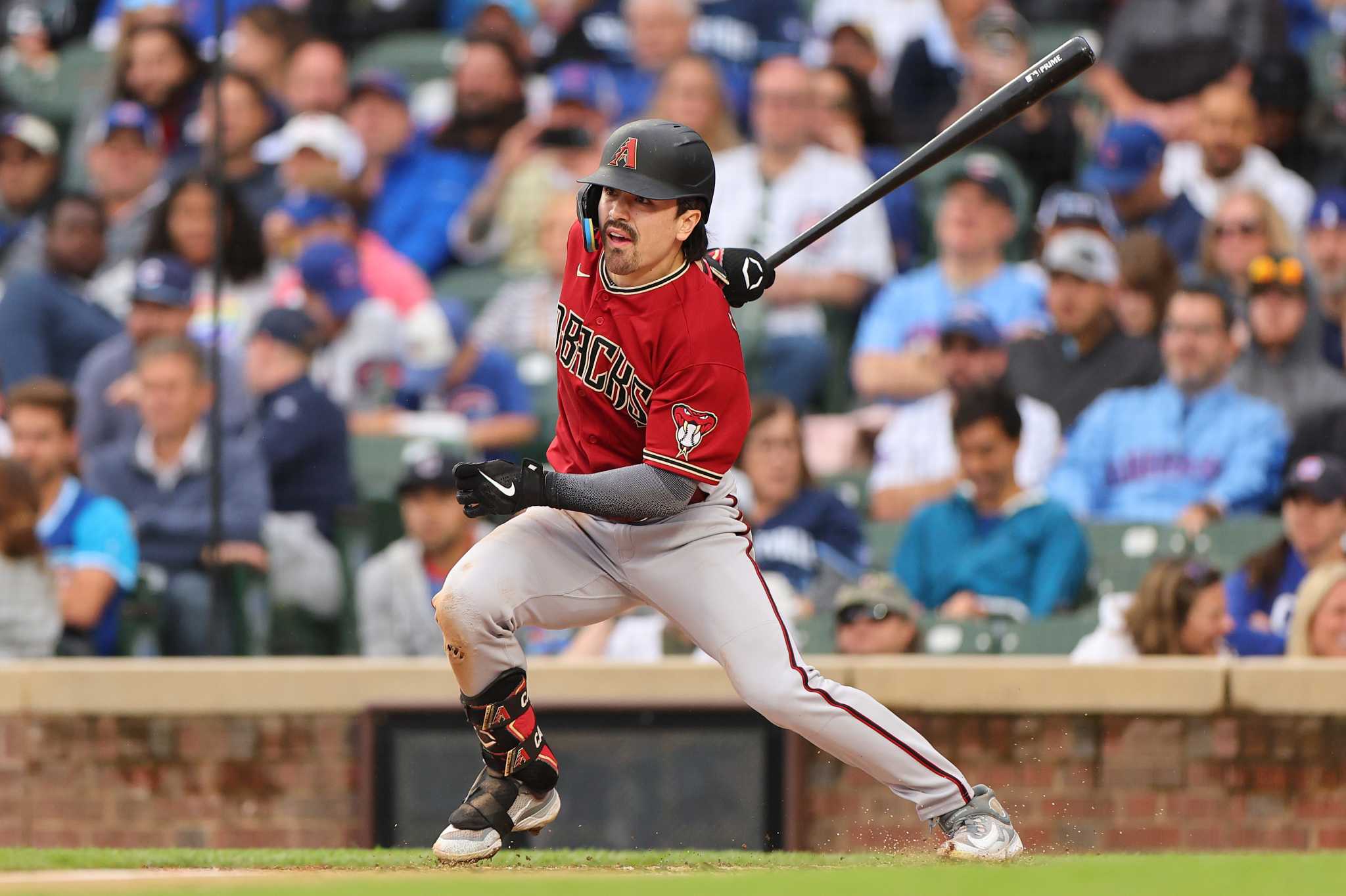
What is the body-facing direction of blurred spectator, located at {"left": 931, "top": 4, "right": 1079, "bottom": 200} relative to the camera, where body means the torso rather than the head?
toward the camera

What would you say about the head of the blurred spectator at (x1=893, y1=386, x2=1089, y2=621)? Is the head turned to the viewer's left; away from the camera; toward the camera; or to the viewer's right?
toward the camera

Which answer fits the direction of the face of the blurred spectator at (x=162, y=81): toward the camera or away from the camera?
toward the camera

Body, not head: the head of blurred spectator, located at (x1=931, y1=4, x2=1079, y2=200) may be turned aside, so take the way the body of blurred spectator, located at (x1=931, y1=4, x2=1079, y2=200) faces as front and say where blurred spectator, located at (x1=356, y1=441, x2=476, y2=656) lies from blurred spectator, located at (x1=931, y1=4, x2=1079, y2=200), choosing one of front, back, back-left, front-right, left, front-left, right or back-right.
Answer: front-right

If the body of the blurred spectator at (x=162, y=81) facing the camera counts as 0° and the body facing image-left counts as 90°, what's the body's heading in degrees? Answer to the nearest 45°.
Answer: approximately 0°

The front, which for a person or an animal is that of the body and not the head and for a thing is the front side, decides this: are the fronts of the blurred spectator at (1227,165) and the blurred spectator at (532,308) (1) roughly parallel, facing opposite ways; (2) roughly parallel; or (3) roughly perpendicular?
roughly parallel

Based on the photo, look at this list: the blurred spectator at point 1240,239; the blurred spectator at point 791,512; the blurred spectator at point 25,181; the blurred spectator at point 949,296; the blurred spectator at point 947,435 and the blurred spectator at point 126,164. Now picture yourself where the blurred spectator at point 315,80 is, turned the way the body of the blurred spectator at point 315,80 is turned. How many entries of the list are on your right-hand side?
2

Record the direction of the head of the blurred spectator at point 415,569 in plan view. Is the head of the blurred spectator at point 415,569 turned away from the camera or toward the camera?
toward the camera

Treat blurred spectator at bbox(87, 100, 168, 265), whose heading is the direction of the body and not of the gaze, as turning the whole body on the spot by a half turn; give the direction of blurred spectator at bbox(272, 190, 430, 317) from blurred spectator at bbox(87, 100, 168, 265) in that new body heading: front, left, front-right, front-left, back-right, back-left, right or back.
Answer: back-right

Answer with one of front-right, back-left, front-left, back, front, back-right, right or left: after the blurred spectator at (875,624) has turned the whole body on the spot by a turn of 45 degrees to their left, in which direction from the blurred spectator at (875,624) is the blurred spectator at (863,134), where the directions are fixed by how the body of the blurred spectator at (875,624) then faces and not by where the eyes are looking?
back

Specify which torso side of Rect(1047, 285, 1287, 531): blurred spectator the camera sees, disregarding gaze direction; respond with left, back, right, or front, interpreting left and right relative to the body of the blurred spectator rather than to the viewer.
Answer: front

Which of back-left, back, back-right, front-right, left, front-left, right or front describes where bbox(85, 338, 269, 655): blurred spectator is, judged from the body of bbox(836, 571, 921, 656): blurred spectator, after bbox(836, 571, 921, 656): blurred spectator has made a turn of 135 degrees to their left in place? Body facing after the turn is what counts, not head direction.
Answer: back

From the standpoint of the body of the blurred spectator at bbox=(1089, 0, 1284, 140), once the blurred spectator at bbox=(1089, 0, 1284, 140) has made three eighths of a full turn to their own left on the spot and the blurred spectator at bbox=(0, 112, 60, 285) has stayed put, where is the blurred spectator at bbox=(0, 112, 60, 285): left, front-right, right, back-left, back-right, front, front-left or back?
back-left

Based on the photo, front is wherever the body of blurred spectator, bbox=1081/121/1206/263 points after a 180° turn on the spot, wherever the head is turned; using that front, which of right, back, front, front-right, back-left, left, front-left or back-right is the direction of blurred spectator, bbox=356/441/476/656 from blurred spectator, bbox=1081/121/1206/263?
back

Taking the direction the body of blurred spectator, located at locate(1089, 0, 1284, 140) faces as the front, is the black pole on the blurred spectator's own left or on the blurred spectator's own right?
on the blurred spectator's own right

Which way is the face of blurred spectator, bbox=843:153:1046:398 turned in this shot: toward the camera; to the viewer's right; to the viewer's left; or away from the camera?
toward the camera

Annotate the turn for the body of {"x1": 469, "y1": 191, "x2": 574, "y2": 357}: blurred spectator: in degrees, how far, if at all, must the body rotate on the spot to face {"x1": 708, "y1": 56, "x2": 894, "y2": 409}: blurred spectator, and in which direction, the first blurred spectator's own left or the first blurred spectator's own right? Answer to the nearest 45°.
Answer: approximately 90° to the first blurred spectator's own left

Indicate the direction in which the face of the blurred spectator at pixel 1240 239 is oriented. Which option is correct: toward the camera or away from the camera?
toward the camera

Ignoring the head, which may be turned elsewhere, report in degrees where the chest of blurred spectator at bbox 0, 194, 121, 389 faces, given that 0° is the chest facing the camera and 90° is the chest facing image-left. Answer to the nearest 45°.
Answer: approximately 315°
